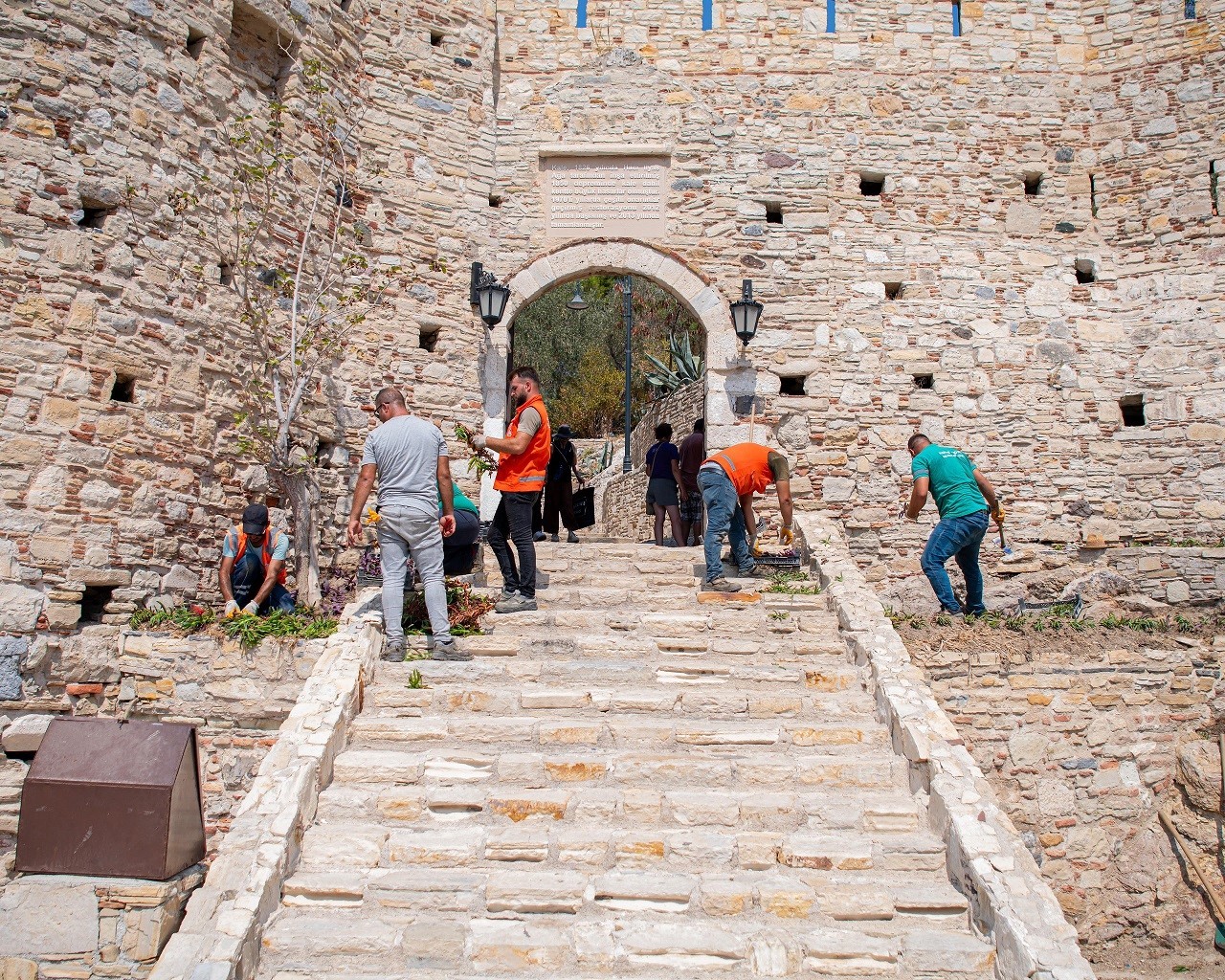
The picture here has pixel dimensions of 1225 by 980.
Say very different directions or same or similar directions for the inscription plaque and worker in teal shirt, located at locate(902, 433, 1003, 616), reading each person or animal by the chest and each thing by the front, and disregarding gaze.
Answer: very different directions

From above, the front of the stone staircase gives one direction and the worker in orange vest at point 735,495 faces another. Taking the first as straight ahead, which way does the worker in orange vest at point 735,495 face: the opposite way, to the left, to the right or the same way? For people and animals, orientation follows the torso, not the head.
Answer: to the left

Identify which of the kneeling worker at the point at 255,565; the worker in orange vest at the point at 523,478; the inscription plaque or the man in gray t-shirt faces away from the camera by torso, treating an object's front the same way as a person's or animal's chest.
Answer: the man in gray t-shirt

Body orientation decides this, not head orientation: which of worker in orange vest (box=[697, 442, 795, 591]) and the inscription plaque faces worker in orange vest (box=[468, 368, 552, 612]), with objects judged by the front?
the inscription plaque

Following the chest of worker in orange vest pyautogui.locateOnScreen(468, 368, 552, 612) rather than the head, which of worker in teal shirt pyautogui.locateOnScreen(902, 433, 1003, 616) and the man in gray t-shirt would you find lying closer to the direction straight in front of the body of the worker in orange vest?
the man in gray t-shirt

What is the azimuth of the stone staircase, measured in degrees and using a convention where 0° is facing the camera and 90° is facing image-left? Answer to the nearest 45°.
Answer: approximately 0°

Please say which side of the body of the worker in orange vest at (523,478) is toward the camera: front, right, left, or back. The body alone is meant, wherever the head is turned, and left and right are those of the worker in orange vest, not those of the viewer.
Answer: left

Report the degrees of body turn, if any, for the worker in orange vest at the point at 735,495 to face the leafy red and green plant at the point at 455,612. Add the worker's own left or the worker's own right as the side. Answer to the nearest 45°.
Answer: approximately 135° to the worker's own right

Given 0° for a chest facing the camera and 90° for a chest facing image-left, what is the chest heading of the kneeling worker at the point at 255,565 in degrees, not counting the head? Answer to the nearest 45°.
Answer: approximately 0°

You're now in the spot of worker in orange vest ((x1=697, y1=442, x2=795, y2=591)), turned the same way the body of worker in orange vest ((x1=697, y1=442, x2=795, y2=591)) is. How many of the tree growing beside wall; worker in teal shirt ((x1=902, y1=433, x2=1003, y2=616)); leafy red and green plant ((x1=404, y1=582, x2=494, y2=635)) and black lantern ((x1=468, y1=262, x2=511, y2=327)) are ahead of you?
1

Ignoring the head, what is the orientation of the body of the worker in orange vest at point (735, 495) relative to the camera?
to the viewer's right

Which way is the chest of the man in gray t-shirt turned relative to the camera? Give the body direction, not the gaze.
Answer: away from the camera

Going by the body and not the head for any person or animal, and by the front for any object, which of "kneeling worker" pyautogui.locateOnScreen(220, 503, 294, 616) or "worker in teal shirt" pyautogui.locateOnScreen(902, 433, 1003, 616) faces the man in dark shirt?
the worker in teal shirt

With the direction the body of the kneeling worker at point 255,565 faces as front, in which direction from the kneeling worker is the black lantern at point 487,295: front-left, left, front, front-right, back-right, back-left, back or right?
back-left
